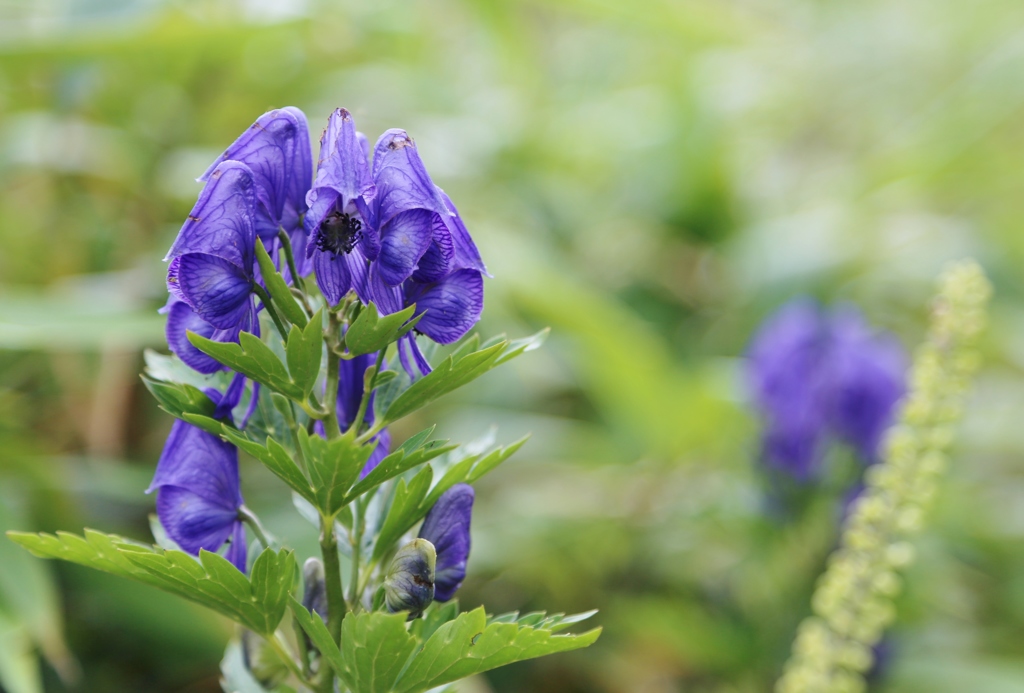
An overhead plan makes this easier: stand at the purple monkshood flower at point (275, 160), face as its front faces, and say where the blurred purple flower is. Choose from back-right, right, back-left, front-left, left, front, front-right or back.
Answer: back-right

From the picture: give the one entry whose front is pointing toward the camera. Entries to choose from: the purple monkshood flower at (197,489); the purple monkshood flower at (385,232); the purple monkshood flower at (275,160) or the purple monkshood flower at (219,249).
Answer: the purple monkshood flower at (385,232)

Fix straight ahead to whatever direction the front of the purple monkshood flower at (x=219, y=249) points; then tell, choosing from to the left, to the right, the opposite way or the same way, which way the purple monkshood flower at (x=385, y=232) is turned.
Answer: to the left

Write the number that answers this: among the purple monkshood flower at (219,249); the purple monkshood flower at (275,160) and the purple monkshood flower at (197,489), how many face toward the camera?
0

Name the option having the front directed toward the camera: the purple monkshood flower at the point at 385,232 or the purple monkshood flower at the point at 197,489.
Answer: the purple monkshood flower at the point at 385,232

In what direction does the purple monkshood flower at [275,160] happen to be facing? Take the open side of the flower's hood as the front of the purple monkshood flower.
to the viewer's left

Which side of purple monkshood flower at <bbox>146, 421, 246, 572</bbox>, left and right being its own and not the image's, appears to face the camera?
left

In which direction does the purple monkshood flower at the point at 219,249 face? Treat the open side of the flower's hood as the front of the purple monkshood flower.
to the viewer's left

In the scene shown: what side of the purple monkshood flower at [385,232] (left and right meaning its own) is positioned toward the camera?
front
